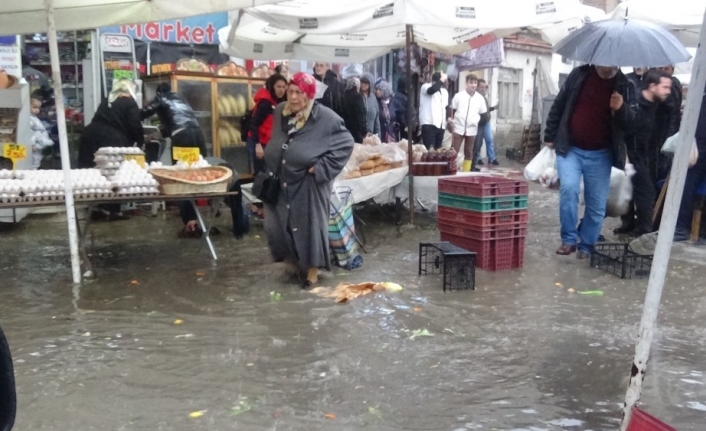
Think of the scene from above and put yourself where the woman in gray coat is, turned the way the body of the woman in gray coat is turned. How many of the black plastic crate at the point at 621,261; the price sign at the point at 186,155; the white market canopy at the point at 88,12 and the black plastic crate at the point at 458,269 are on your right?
2

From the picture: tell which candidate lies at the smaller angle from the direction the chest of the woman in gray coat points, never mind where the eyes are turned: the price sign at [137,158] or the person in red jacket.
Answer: the price sign

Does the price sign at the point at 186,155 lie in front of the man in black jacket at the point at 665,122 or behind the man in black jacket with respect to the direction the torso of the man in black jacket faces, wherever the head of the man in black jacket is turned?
in front

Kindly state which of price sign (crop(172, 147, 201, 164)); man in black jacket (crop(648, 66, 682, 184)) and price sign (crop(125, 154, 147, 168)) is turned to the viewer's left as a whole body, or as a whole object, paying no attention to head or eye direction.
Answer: the man in black jacket

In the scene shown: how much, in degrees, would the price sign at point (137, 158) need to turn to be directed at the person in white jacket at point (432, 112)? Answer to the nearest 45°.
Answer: approximately 135° to its left

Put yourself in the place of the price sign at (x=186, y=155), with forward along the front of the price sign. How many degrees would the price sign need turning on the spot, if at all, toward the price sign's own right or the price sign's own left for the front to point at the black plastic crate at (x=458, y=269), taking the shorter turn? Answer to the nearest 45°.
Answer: approximately 45° to the price sign's own left

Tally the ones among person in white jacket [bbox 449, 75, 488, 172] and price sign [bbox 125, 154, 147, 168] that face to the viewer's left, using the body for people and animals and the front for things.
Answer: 0

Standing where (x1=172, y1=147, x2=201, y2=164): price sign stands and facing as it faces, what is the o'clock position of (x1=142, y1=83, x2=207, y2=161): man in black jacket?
The man in black jacket is roughly at 6 o'clock from the price sign.

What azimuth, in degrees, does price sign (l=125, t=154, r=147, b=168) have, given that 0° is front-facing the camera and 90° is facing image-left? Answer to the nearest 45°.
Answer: approximately 0°

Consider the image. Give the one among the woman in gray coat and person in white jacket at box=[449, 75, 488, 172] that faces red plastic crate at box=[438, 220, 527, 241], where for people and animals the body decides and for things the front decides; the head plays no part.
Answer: the person in white jacket

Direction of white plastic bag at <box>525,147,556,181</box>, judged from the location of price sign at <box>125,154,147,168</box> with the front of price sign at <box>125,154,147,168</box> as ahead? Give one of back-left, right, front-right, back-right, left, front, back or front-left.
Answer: left

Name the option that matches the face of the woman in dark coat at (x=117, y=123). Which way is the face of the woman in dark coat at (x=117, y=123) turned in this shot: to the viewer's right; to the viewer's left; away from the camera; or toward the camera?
away from the camera
